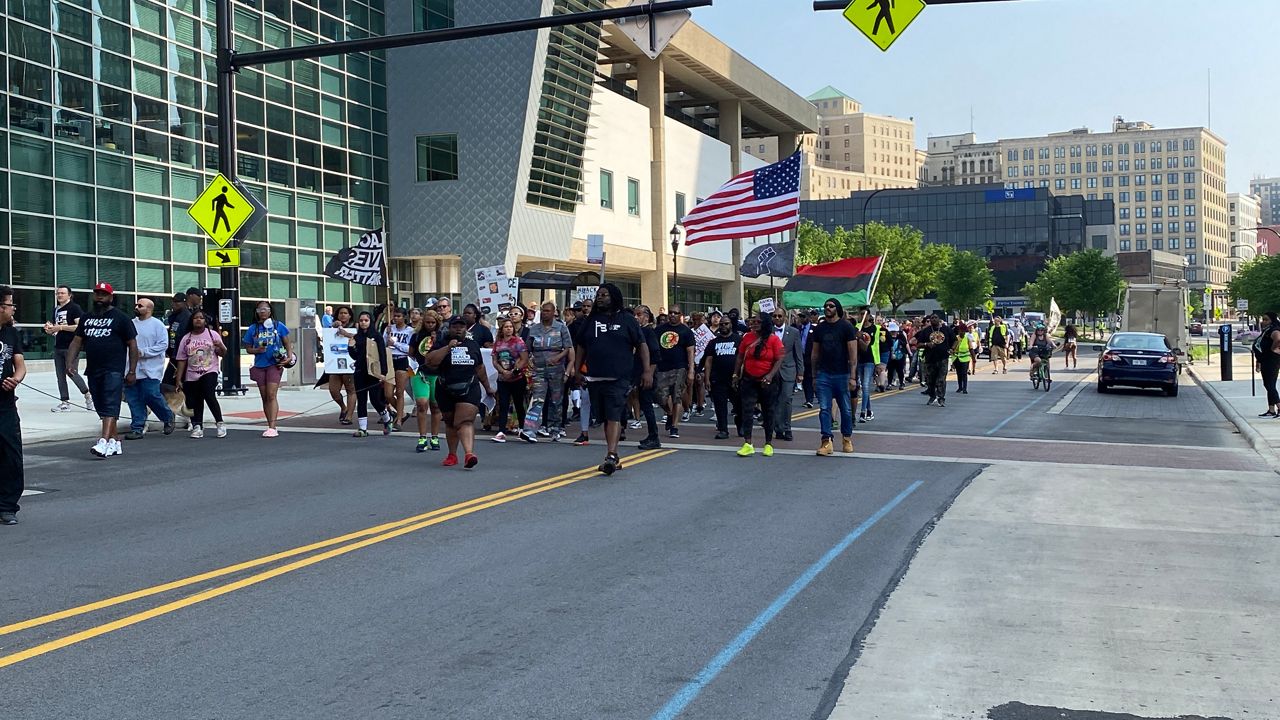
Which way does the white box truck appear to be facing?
away from the camera

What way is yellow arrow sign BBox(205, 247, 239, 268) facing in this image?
toward the camera

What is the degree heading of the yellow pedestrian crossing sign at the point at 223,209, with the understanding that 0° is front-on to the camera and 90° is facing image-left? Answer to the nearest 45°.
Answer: approximately 0°

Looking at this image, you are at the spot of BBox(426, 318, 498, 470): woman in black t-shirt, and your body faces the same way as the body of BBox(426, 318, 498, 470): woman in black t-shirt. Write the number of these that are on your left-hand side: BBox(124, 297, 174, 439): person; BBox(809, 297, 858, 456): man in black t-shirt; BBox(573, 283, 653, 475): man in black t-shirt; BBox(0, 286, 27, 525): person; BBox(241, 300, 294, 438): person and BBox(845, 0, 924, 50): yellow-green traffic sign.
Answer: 3

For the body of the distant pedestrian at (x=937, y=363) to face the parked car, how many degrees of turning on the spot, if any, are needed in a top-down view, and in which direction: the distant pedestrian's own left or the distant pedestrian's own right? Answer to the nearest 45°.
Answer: approximately 135° to the distant pedestrian's own left

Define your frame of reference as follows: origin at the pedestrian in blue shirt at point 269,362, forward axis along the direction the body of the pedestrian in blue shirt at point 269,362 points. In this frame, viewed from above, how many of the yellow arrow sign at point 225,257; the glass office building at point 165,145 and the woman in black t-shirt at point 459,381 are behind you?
2

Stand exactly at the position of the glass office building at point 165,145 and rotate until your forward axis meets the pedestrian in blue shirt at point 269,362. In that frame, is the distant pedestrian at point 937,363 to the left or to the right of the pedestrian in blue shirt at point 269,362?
left

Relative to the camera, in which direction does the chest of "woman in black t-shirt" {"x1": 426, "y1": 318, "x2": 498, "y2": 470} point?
toward the camera

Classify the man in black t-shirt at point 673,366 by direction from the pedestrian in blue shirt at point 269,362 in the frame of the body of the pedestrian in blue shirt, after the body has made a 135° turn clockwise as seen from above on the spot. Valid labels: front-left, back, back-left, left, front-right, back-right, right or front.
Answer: back-right

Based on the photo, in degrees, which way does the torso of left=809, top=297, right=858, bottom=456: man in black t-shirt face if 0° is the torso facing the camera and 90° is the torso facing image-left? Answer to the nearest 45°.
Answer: approximately 0°
